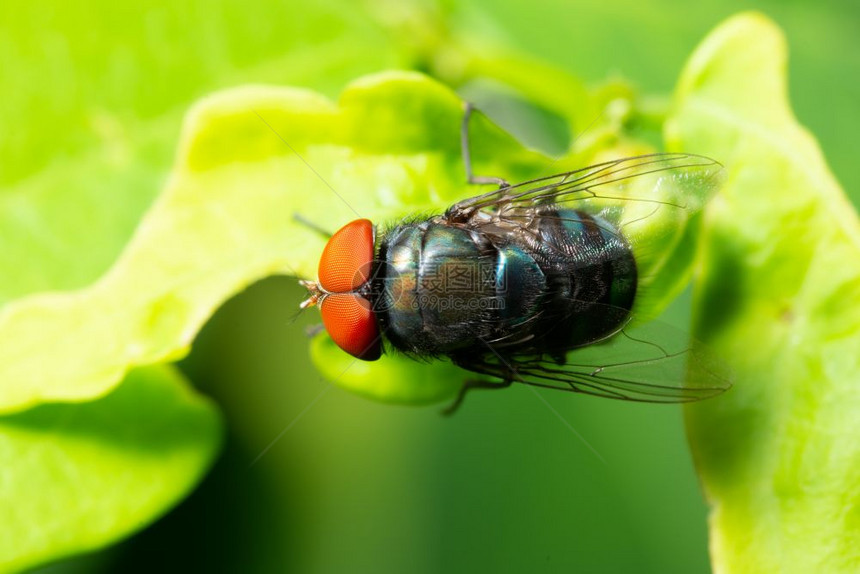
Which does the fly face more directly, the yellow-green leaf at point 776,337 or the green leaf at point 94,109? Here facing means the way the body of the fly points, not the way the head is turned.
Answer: the green leaf

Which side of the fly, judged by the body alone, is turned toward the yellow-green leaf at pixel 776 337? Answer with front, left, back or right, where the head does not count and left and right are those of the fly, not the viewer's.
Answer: back

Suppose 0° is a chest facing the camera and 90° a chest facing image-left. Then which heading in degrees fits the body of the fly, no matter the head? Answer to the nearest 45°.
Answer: approximately 90°

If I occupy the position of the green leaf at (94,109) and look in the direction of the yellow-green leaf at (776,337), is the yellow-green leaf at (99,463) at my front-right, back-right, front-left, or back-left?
front-right

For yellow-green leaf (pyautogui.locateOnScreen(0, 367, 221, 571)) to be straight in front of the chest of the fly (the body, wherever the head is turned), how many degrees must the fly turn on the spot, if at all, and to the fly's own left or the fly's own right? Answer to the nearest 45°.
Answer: approximately 45° to the fly's own left

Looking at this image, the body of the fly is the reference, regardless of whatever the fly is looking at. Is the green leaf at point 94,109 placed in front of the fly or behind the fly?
in front
